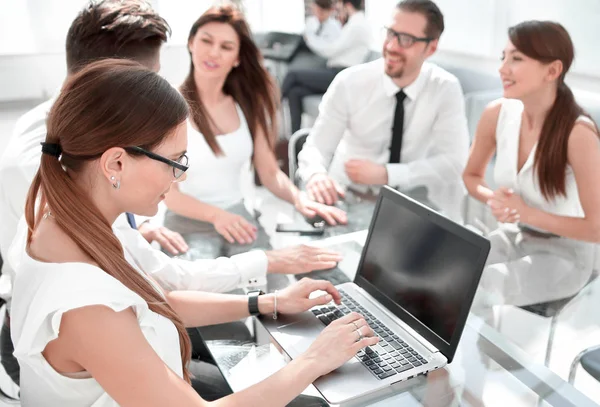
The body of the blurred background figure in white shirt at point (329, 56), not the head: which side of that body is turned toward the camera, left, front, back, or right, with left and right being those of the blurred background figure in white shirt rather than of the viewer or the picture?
left

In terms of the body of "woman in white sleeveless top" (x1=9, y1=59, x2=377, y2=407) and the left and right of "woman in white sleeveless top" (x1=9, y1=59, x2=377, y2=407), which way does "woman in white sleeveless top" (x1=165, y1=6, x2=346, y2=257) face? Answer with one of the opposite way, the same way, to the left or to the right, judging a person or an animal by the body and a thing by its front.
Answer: to the right

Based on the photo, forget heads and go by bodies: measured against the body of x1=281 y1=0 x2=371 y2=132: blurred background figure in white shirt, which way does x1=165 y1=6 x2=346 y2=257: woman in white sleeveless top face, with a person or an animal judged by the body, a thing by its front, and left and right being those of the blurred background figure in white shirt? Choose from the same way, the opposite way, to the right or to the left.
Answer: to the left

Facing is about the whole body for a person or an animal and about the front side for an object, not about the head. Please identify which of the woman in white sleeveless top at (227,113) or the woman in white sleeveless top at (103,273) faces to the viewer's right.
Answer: the woman in white sleeveless top at (103,273)

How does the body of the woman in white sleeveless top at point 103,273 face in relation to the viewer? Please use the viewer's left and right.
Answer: facing to the right of the viewer

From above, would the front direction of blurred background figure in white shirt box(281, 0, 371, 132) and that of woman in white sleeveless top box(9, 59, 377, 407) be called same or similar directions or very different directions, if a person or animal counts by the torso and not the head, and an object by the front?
very different directions

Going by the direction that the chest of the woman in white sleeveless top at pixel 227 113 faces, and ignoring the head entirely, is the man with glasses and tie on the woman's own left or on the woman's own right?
on the woman's own left

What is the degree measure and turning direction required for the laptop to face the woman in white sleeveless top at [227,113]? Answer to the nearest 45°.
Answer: approximately 90° to its right

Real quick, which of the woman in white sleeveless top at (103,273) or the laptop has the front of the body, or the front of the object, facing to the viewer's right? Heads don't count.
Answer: the woman in white sleeveless top

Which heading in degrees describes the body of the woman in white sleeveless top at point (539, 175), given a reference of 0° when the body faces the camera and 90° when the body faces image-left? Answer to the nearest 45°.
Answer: approximately 45°

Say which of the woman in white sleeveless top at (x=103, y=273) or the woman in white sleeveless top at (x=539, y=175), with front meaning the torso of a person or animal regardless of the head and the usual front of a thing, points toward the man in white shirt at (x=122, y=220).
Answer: the woman in white sleeveless top at (x=539, y=175)

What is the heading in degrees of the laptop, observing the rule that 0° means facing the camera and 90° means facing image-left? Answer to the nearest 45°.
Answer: approximately 45°

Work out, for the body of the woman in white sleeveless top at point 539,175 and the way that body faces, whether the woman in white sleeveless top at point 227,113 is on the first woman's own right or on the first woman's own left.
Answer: on the first woman's own right
